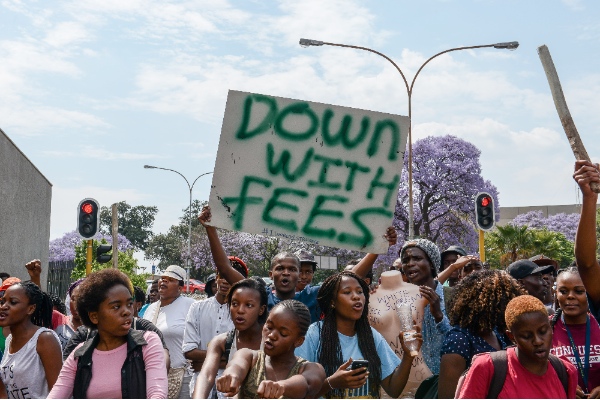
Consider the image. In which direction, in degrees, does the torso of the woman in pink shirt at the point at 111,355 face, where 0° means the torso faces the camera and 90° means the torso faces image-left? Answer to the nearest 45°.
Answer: approximately 0°

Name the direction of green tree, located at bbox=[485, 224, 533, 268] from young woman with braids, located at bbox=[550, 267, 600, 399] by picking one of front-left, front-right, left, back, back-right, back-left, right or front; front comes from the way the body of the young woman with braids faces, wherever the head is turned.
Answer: back

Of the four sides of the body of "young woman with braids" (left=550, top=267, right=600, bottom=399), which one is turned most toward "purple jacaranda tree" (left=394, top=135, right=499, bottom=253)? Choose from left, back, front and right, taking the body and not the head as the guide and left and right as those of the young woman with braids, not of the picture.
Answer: back

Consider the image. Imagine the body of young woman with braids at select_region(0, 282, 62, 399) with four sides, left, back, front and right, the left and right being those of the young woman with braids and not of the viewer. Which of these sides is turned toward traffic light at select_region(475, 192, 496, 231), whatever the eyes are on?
back

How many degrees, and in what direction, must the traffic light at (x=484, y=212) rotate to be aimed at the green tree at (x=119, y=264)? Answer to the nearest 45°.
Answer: approximately 135° to its right

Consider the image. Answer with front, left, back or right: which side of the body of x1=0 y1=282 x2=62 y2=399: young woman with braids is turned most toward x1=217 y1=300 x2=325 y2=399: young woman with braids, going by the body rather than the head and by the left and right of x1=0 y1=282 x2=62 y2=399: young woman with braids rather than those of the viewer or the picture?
left

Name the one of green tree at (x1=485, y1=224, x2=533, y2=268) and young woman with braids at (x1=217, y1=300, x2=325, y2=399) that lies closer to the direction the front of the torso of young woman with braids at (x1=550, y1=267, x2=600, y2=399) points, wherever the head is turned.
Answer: the young woman with braids

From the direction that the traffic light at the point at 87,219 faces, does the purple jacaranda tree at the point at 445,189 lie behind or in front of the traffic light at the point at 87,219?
behind

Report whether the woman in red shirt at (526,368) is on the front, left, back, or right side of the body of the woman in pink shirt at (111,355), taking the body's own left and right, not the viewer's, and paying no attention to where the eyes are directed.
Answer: left

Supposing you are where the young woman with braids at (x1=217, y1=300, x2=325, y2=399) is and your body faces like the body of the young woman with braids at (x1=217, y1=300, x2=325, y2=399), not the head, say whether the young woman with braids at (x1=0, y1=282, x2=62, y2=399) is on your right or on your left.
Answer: on your right
